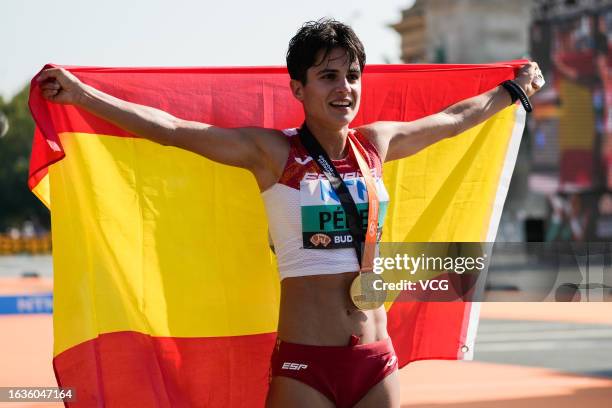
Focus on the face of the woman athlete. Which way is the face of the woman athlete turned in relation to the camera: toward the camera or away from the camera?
toward the camera

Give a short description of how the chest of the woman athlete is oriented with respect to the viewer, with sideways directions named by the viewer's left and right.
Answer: facing the viewer and to the right of the viewer
